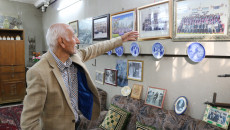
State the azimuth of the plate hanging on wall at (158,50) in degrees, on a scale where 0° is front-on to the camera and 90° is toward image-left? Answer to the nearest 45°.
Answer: approximately 45°

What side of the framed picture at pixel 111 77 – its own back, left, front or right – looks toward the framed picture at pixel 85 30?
right

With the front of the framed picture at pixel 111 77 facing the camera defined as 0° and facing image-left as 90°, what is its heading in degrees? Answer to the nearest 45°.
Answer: approximately 45°

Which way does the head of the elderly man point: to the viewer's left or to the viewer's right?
to the viewer's right

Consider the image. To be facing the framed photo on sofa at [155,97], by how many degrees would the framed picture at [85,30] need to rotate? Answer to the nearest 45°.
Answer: approximately 90° to its left

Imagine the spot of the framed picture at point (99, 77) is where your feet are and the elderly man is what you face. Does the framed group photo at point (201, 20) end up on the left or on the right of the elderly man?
left
